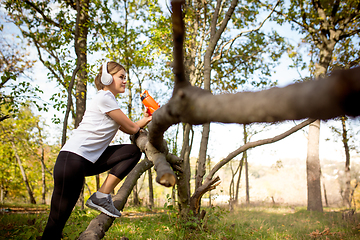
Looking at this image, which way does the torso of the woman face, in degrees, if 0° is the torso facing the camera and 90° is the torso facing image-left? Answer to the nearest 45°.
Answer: approximately 270°

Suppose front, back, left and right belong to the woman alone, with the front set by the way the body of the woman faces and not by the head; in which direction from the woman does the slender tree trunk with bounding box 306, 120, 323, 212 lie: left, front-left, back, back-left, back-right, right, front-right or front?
front-left

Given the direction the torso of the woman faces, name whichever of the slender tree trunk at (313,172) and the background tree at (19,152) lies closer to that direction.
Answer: the slender tree trunk

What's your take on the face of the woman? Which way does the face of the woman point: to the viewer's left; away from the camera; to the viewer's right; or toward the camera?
to the viewer's right

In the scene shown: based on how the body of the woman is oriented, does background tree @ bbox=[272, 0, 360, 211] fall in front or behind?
in front
